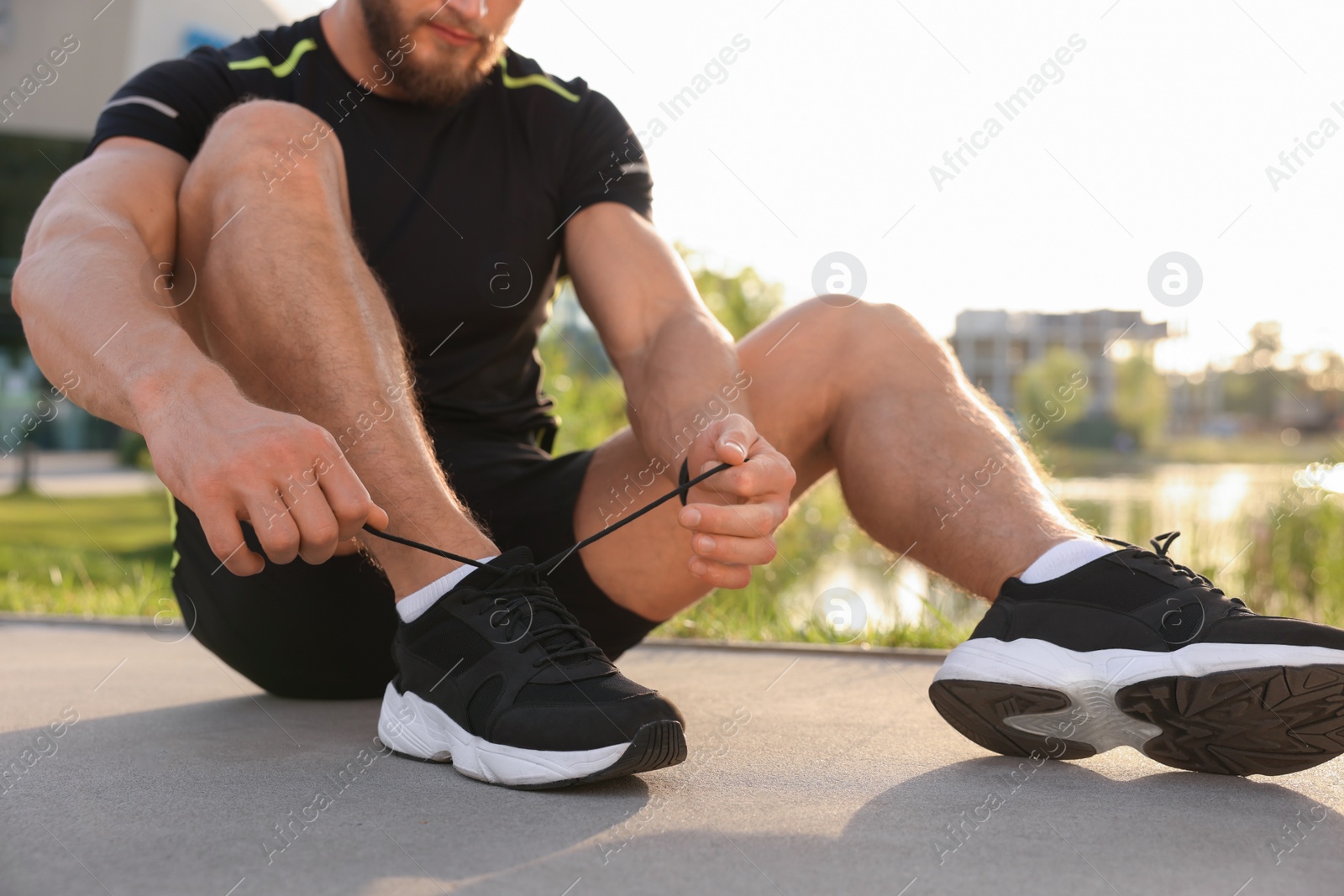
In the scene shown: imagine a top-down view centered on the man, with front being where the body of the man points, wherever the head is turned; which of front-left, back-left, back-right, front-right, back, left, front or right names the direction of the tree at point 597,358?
back-left

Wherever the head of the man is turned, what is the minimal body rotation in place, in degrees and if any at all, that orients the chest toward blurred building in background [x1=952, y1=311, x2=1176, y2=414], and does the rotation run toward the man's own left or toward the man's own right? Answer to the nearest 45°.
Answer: approximately 135° to the man's own left

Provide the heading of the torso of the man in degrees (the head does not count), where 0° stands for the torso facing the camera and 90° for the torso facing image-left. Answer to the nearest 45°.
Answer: approximately 315°

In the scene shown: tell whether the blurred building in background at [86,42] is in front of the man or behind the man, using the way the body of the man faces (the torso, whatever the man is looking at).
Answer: behind

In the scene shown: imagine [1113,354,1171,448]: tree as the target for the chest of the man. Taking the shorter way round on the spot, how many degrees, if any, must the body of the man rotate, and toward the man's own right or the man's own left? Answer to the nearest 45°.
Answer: approximately 135° to the man's own left
